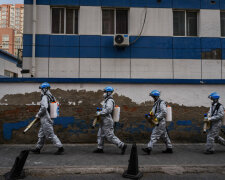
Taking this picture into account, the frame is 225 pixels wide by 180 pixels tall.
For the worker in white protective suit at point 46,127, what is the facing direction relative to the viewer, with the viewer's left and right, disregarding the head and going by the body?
facing to the left of the viewer

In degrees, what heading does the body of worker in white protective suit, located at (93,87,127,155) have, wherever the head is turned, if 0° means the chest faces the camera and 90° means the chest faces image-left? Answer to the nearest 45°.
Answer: approximately 90°

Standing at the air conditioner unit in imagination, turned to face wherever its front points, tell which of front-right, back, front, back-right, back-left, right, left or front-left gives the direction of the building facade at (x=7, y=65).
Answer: back-right

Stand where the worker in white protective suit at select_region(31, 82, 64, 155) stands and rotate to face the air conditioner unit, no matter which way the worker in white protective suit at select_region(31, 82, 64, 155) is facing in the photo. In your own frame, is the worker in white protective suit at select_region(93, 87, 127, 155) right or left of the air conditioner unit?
right

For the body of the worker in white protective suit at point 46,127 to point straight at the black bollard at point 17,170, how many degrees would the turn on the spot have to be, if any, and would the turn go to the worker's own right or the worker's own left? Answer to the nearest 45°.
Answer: approximately 90° to the worker's own left

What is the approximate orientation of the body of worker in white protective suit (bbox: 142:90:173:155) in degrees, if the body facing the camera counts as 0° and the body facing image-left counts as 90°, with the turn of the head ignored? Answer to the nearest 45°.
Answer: approximately 90°

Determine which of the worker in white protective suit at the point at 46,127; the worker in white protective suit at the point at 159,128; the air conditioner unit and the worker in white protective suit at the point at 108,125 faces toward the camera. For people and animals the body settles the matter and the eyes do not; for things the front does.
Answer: the air conditioner unit

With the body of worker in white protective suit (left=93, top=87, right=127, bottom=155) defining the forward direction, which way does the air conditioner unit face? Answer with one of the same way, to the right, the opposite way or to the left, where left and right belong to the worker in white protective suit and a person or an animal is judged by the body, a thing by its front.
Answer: to the left

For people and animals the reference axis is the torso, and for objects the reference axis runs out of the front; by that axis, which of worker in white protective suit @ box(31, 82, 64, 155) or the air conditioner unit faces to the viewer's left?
the worker in white protective suit

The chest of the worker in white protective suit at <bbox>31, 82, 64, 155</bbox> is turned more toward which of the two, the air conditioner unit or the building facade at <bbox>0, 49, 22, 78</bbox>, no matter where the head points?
the building facade

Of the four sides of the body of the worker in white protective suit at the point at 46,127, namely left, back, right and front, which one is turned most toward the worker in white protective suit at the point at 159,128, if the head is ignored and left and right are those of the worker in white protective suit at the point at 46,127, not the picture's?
back

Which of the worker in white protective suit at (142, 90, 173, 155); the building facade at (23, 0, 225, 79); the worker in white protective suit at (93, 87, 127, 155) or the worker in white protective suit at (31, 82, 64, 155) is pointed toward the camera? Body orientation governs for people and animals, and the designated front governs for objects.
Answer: the building facade

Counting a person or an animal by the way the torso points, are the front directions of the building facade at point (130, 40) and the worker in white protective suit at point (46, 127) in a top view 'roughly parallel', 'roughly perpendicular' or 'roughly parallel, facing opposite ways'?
roughly perpendicular

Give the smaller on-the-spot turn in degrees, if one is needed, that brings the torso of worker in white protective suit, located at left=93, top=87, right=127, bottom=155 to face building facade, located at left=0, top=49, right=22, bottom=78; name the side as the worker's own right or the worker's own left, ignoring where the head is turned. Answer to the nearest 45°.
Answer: approximately 45° to the worker's own right

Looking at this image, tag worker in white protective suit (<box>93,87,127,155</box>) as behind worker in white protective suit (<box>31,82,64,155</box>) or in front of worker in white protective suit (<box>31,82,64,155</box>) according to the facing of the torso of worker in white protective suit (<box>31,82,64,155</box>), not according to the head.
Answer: behind

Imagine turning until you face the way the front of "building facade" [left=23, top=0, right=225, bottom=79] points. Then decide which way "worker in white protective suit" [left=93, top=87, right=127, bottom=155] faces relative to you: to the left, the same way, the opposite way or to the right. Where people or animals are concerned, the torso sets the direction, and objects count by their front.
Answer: to the right
